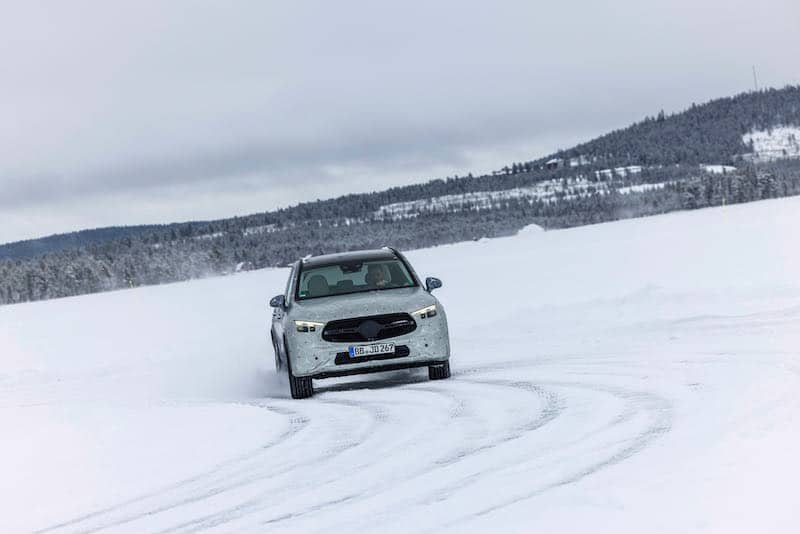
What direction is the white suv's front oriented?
toward the camera
